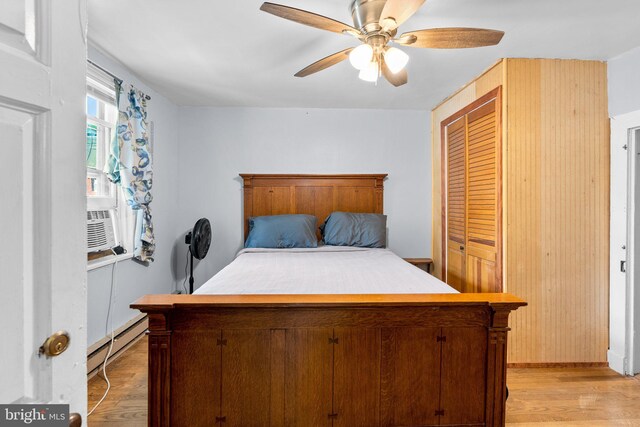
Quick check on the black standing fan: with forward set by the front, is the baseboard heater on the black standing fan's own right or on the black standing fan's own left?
on the black standing fan's own right

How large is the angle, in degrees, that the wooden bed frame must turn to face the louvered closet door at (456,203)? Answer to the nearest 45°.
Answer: approximately 135° to its left

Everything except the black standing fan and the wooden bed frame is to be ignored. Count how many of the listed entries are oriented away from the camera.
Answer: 0

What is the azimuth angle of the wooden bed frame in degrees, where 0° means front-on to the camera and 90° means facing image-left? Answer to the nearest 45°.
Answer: approximately 0°

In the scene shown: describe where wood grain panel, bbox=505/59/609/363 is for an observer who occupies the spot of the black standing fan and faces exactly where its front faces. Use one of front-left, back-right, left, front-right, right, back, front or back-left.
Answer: front

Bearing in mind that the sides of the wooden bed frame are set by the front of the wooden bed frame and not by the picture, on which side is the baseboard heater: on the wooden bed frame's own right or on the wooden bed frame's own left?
on the wooden bed frame's own right

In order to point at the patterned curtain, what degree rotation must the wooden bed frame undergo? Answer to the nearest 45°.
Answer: approximately 135° to its right

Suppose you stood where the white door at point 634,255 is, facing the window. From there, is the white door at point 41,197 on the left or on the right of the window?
left

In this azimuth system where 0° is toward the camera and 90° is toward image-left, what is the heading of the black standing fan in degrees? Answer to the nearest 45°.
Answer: approximately 315°

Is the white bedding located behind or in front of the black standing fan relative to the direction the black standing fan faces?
in front

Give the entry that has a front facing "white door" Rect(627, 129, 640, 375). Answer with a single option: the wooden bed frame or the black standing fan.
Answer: the black standing fan

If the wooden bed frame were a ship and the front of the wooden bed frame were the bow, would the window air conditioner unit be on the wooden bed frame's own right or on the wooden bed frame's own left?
on the wooden bed frame's own right

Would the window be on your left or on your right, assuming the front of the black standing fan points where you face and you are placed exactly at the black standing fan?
on your right
